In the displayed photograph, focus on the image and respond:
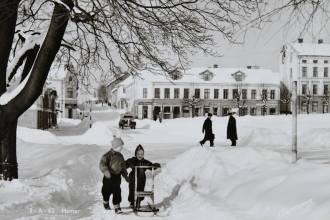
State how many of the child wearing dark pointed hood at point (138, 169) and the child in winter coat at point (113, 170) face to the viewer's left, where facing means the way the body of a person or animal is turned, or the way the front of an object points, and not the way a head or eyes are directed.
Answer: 0

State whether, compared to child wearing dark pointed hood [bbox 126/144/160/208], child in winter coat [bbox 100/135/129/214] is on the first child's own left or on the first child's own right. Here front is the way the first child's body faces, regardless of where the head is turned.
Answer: on the first child's own right

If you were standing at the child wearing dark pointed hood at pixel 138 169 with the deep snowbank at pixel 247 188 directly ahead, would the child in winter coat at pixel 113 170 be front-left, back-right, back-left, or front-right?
back-right

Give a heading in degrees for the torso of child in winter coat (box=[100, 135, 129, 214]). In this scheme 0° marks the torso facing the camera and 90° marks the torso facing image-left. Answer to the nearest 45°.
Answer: approximately 315°

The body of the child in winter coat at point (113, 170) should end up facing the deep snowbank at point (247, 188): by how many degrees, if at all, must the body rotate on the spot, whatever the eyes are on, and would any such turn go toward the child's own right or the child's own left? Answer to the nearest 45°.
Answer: approximately 45° to the child's own left

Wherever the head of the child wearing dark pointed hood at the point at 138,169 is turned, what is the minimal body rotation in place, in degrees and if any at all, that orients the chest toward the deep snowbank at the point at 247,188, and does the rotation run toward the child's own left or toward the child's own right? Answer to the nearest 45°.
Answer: approximately 90° to the child's own left

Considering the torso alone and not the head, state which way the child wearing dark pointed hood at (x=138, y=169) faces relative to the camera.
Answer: toward the camera

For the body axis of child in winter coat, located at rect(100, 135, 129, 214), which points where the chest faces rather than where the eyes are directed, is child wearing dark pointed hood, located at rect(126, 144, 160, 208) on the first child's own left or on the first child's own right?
on the first child's own left
